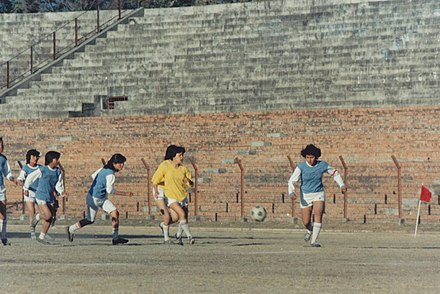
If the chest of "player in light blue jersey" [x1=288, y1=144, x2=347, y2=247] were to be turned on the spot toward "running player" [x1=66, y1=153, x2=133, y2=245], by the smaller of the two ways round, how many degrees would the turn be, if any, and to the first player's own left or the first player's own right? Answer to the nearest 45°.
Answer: approximately 90° to the first player's own right

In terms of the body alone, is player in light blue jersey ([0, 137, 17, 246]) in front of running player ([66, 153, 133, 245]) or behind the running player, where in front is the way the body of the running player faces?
behind

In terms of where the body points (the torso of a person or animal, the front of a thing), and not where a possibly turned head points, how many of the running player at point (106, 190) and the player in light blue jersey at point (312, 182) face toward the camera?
1

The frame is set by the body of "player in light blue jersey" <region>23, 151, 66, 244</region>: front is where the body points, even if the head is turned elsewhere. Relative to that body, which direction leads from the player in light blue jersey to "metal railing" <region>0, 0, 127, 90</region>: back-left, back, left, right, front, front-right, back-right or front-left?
back-left

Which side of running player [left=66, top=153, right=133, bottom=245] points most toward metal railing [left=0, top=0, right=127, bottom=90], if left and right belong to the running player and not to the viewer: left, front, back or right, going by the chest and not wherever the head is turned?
left

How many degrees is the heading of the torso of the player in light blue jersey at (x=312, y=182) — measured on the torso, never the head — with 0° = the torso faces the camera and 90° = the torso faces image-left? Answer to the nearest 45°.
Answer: approximately 0°

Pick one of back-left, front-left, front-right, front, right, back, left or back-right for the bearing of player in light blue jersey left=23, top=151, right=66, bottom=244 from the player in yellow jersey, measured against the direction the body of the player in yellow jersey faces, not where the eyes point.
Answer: back-right

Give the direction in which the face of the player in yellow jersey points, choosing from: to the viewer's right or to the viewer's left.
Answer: to the viewer's right

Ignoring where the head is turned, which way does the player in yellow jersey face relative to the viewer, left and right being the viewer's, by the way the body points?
facing the viewer and to the right of the viewer

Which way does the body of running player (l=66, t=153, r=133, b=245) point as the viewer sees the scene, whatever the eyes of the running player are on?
to the viewer's right

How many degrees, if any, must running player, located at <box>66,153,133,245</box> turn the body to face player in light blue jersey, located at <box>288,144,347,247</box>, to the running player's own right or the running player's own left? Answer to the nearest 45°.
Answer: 0° — they already face them

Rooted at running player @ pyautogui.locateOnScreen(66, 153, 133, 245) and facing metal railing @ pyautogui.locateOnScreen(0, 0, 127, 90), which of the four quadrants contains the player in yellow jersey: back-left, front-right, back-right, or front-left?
back-right
